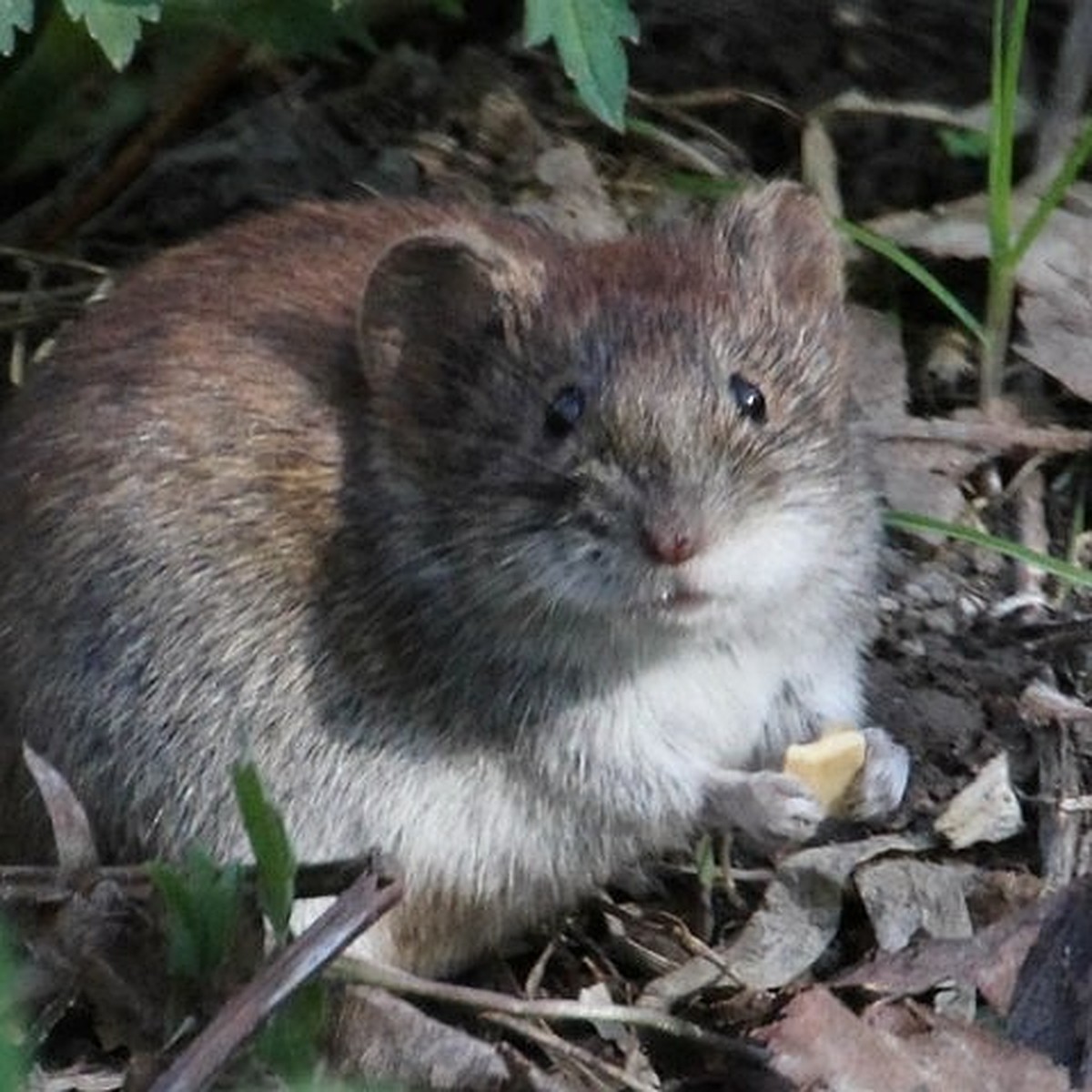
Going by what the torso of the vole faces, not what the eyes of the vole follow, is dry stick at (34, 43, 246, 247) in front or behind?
behind

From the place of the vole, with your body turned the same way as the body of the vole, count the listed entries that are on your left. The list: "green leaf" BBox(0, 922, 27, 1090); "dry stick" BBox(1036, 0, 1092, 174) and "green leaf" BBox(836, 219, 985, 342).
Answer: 2

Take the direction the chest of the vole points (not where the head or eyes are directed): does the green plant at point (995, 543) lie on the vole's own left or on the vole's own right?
on the vole's own left

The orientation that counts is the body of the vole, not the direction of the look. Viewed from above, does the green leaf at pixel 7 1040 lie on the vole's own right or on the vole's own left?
on the vole's own right

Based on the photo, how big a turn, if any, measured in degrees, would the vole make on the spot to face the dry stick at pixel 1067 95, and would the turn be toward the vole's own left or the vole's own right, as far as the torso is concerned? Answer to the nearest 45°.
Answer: approximately 90° to the vole's own left

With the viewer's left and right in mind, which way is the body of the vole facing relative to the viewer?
facing the viewer and to the right of the viewer

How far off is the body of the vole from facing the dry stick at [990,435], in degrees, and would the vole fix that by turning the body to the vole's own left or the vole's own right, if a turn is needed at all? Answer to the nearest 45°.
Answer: approximately 90° to the vole's own left

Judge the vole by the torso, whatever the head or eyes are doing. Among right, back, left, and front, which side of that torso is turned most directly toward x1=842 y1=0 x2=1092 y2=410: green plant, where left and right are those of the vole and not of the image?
left

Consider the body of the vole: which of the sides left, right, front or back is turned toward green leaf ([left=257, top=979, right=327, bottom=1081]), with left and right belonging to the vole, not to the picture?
right

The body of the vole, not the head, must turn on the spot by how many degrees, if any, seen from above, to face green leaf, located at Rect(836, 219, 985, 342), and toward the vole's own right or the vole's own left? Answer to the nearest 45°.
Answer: approximately 90° to the vole's own left
